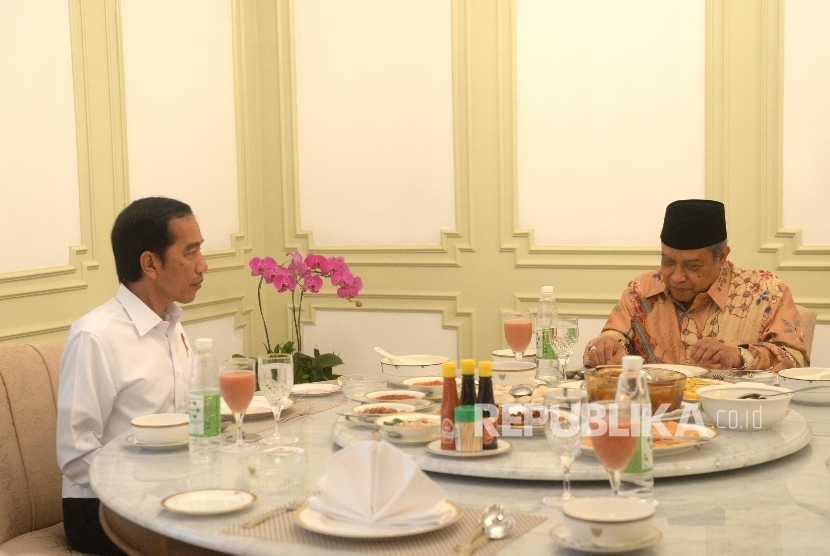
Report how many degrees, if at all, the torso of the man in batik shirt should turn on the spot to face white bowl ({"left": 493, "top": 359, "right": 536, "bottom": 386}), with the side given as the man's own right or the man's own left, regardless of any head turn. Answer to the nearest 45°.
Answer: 0° — they already face it

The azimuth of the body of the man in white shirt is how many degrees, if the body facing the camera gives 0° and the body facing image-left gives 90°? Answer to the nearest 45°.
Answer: approximately 270°

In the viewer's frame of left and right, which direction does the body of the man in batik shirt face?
facing the viewer and to the left of the viewer

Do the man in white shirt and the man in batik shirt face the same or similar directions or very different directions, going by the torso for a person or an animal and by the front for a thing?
very different directions

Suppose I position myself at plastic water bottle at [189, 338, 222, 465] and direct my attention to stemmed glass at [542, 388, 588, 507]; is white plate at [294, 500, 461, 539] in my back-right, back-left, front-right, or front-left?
front-right

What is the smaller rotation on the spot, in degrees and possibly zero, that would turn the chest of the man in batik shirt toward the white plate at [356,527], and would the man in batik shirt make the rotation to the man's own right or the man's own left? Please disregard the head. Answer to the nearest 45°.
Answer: approximately 45° to the man's own left

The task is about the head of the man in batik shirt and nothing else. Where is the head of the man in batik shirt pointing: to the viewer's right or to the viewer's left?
to the viewer's left

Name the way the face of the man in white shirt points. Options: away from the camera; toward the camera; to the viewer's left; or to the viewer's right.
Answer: to the viewer's right

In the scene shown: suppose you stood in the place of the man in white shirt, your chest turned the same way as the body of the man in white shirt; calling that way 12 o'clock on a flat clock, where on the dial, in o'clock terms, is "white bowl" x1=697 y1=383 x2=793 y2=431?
The white bowl is roughly at 1 o'clock from the man in white shirt.

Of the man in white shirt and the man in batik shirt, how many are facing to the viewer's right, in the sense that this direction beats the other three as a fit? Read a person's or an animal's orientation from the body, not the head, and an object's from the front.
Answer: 1

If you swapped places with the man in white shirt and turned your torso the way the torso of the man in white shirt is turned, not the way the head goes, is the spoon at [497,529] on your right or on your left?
on your right

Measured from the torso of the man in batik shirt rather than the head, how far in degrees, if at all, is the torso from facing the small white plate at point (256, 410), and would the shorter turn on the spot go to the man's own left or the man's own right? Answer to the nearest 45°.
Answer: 0° — they already face it

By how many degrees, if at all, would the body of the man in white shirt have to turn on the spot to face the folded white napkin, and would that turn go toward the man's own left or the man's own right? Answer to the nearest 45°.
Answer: approximately 90° to the man's own right

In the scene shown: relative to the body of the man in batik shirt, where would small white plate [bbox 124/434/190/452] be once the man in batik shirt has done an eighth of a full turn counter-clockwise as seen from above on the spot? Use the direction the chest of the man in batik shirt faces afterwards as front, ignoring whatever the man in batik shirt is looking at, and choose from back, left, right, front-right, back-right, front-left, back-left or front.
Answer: front-right

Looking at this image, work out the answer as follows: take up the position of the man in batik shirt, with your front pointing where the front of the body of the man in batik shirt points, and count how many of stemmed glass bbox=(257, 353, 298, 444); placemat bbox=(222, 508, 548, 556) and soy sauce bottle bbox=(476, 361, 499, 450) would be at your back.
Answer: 0
